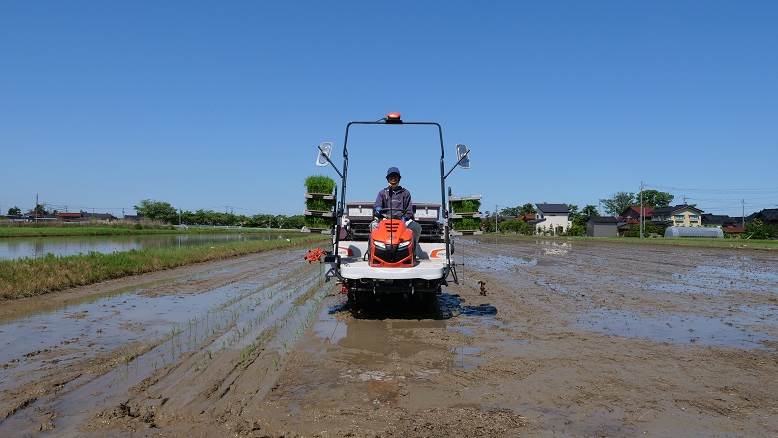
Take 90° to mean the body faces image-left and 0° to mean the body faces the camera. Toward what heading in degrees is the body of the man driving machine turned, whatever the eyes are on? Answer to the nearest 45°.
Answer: approximately 0°
